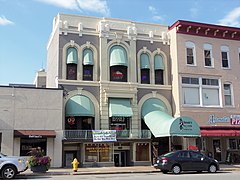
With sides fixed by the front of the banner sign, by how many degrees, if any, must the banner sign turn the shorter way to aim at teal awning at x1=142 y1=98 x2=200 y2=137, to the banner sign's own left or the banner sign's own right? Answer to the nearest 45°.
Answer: approximately 90° to the banner sign's own left

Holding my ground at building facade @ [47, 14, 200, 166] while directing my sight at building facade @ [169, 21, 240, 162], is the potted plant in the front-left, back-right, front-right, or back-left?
back-right

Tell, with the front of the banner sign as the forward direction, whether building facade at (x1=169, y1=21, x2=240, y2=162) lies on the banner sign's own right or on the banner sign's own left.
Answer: on the banner sign's own left

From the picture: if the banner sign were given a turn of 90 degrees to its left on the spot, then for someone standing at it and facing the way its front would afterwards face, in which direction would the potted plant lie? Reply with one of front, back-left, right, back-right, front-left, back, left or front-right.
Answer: back-right

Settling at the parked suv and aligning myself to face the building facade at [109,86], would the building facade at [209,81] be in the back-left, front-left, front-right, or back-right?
front-right

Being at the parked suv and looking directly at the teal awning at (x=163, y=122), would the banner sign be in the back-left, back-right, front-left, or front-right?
front-left

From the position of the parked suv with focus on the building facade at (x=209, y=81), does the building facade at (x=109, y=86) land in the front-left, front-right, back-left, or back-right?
front-left

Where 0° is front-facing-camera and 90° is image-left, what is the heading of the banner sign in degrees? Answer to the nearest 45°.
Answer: approximately 0°

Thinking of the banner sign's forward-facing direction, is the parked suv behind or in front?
in front
